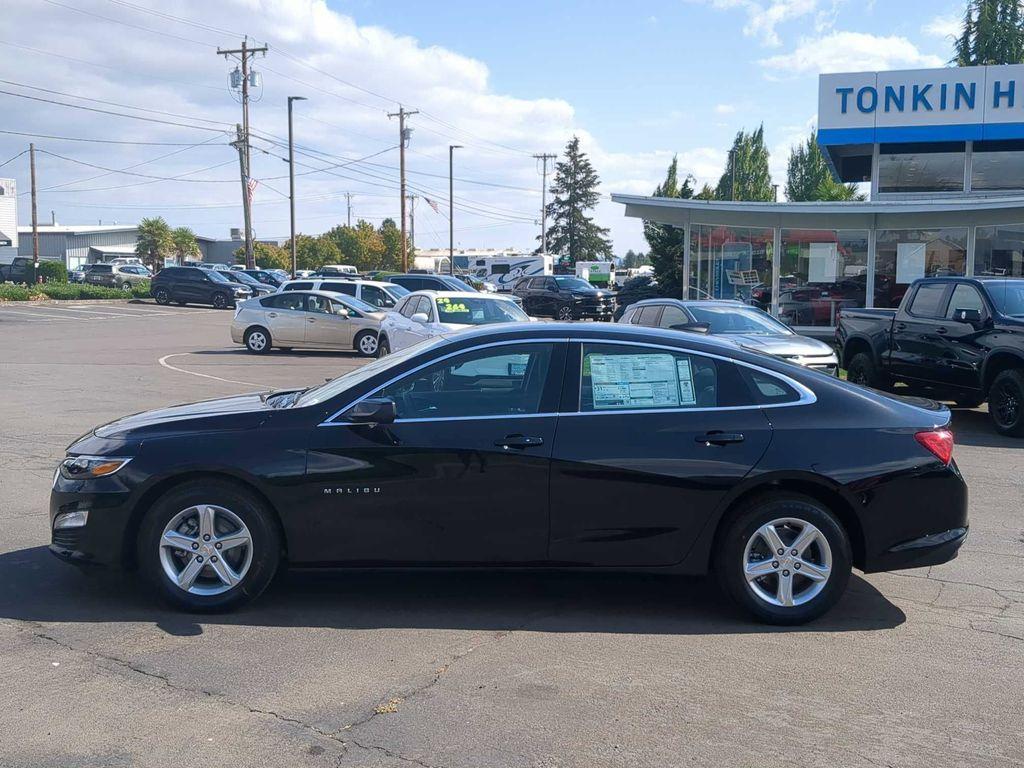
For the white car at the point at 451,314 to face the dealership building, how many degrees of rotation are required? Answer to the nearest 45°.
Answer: approximately 90° to its left

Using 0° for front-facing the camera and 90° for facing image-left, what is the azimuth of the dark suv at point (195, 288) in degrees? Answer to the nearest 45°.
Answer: approximately 315°

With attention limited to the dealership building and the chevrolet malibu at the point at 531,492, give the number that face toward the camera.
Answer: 1

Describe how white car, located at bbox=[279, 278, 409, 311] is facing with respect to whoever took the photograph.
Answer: facing the viewer and to the right of the viewer

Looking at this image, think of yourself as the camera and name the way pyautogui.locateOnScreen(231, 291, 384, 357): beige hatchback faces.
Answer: facing to the right of the viewer

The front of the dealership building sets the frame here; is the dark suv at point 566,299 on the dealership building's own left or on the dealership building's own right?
on the dealership building's own right

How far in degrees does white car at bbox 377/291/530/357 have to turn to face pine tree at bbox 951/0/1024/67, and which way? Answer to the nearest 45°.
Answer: approximately 90° to its left

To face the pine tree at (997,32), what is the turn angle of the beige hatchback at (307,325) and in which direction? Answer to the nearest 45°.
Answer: approximately 45° to its left

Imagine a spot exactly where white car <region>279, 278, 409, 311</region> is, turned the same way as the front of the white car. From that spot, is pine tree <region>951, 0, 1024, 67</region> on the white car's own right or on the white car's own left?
on the white car's own left

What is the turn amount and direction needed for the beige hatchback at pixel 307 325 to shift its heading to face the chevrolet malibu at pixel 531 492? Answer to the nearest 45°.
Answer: approximately 90° to its right

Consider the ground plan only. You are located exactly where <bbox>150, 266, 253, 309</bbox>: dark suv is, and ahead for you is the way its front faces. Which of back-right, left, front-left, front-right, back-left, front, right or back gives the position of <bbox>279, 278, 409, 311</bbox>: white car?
front-right

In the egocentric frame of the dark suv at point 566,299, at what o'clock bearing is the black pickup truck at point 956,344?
The black pickup truck is roughly at 1 o'clock from the dark suv.

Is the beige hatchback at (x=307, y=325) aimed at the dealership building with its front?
yes

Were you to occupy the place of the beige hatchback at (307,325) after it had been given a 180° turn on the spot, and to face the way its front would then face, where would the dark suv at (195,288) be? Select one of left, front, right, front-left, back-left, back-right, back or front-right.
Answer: right

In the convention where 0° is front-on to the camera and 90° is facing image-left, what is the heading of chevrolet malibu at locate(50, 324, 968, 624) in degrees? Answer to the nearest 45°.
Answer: approximately 90°

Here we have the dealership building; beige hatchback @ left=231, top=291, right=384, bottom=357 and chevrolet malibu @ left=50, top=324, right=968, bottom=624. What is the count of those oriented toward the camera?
1
